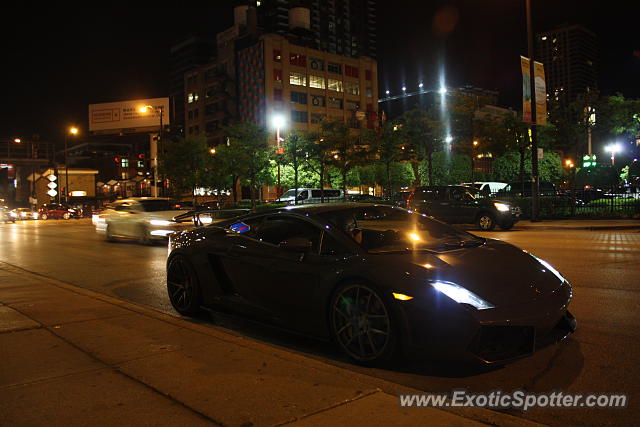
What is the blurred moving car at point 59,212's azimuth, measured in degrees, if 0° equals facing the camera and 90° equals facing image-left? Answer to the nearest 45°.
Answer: approximately 315°

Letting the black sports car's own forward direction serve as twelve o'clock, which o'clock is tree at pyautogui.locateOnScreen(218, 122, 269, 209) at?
The tree is roughly at 7 o'clock from the black sports car.

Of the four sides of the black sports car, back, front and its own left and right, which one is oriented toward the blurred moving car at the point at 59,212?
back

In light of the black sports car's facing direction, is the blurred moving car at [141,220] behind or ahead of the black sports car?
behind

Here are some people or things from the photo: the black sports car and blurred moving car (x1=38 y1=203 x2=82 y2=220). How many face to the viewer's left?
0

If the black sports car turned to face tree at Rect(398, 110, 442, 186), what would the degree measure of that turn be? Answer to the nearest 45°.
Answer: approximately 135° to its left

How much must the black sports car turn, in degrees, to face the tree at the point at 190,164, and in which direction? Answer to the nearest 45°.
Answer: approximately 135° to its left

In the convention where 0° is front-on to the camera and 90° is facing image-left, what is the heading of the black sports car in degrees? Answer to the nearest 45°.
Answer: approximately 315°

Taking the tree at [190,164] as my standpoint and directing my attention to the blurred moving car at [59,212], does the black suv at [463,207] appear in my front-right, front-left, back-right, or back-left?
back-left
